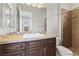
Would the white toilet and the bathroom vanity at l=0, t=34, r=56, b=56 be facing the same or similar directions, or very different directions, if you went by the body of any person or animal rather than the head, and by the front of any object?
same or similar directions

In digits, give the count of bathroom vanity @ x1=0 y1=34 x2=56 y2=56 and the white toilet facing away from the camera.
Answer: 0

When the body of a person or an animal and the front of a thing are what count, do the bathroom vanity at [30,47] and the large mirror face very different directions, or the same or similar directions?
same or similar directions

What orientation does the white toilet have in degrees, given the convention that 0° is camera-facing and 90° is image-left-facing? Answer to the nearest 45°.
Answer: approximately 315°

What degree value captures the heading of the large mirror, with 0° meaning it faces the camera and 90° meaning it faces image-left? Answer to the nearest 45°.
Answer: approximately 315°

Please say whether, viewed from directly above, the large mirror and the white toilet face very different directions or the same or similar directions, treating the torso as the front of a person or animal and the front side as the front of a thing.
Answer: same or similar directions

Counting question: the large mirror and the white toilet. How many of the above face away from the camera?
0

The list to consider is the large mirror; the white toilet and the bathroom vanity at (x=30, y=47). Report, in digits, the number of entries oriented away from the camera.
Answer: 0

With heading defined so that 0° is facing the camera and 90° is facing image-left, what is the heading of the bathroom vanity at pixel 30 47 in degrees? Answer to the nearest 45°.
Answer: approximately 315°
